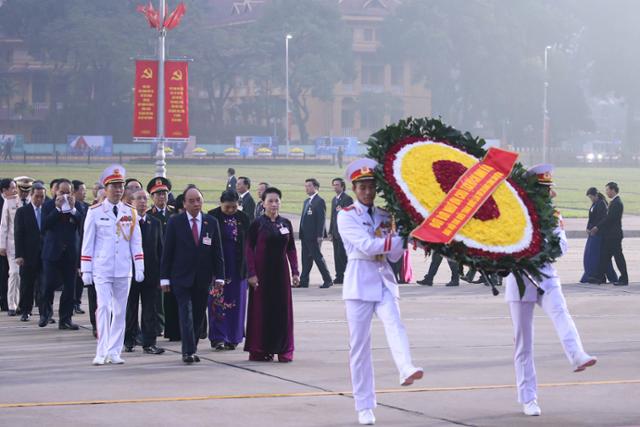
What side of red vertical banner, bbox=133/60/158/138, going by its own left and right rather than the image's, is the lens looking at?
front

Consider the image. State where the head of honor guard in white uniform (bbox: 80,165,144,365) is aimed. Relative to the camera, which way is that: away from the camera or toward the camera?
toward the camera

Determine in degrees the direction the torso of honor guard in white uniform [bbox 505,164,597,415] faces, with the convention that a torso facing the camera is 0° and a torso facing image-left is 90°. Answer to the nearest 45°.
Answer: approximately 315°

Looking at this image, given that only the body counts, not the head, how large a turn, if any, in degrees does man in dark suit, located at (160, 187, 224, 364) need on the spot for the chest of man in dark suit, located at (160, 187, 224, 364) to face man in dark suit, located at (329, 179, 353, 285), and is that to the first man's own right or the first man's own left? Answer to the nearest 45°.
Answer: approximately 180°

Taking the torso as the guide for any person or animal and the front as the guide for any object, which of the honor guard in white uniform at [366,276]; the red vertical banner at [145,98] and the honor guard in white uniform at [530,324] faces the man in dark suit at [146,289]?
the red vertical banner

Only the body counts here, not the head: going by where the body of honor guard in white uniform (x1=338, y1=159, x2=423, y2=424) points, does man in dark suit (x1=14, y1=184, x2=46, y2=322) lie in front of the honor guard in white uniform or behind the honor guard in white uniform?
behind

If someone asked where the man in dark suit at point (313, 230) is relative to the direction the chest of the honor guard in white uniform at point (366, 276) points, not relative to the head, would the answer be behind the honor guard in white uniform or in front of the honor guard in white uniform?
behind

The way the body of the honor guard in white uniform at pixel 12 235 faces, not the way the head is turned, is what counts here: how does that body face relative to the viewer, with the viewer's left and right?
facing the viewer and to the right of the viewer

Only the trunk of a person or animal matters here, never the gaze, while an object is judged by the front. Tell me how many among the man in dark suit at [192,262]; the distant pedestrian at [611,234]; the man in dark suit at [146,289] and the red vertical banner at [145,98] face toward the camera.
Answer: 3

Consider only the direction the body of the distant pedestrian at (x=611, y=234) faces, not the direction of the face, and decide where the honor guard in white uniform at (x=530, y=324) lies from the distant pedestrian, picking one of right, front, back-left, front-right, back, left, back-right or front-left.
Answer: left

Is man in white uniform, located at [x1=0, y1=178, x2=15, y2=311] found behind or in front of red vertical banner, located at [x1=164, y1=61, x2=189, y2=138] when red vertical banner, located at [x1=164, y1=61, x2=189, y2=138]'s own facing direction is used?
in front

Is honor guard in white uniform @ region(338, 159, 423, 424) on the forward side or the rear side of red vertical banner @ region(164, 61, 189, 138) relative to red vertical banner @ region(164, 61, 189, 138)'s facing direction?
on the forward side

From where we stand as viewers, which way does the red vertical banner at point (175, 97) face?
facing the viewer
